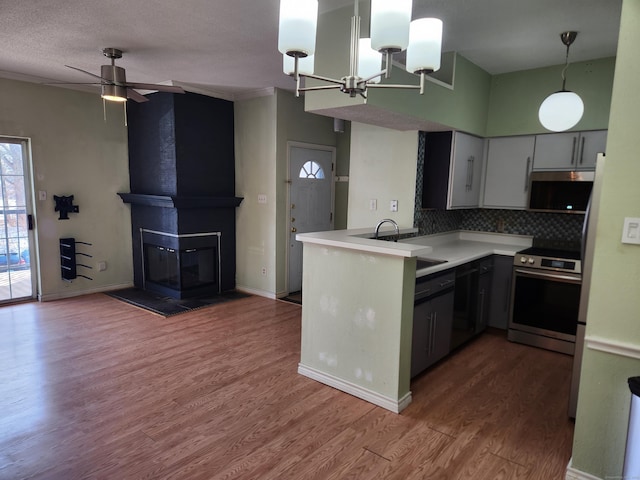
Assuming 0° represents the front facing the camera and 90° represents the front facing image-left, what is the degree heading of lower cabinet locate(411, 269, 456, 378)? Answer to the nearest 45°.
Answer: approximately 315°

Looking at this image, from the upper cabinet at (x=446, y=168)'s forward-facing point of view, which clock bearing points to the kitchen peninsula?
The kitchen peninsula is roughly at 2 o'clock from the upper cabinet.

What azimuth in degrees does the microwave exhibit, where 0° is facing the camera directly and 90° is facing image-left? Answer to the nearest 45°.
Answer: approximately 0°

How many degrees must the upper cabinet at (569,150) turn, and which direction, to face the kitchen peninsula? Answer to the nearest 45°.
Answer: approximately 45° to its right

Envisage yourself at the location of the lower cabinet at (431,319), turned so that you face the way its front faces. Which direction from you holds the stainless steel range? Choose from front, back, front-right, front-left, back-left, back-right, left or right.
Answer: left

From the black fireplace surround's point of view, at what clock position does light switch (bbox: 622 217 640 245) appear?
The light switch is roughly at 11 o'clock from the black fireplace surround.

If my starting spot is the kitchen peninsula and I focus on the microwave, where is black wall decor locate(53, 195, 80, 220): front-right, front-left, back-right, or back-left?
back-left

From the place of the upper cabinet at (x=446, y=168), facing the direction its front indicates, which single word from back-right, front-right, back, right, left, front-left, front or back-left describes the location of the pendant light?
front-left

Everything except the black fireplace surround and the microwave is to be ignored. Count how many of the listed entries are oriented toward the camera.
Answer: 2

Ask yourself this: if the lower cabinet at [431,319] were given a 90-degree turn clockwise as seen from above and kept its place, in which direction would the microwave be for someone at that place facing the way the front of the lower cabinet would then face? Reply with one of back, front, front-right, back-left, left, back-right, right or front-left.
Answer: back

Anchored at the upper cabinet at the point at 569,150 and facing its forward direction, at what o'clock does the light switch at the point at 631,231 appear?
The light switch is roughly at 12 o'clock from the upper cabinet.

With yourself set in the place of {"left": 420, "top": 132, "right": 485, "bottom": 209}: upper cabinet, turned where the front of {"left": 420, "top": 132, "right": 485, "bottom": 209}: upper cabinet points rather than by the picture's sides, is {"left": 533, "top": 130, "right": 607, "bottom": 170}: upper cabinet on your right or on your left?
on your left

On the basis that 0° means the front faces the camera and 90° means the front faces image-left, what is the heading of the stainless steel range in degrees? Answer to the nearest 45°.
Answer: approximately 45°
